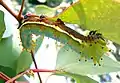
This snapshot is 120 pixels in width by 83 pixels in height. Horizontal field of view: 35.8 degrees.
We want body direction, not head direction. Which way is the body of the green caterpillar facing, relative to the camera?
to the viewer's right
